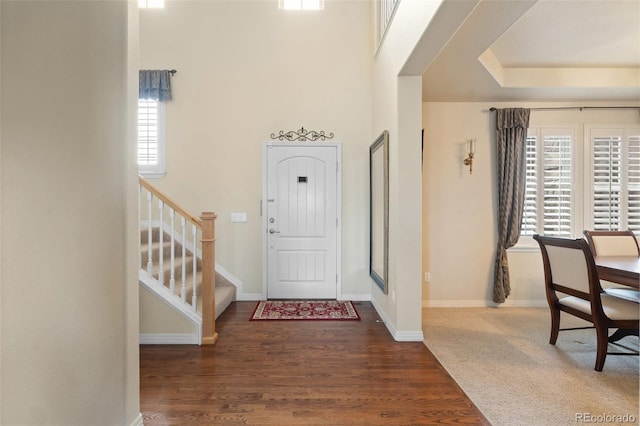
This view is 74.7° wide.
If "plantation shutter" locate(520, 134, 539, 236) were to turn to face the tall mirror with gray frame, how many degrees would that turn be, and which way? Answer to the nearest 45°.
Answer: approximately 45° to its right

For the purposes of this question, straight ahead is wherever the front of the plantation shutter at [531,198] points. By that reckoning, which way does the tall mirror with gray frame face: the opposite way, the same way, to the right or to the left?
to the right

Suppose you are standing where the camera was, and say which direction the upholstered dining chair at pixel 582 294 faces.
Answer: facing away from the viewer and to the right of the viewer

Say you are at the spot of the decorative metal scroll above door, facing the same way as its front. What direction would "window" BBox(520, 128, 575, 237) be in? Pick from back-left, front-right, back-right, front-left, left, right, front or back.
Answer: left

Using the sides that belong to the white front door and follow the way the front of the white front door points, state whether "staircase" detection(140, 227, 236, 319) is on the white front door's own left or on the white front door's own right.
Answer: on the white front door's own right

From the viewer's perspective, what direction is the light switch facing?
toward the camera

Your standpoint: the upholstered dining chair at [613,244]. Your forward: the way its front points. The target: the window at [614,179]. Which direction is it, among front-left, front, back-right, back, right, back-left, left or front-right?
back-left

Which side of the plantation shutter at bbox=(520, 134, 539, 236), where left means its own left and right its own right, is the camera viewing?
front

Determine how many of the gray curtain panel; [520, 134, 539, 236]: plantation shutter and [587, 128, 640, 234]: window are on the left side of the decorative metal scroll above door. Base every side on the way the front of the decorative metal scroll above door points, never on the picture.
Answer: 3

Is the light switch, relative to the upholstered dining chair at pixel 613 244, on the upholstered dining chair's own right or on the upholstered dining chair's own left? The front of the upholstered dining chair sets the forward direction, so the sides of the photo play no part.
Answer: on the upholstered dining chair's own right

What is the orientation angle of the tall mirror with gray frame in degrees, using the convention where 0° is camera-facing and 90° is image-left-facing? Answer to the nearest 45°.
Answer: approximately 90°

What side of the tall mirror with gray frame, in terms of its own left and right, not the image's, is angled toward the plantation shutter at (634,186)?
back

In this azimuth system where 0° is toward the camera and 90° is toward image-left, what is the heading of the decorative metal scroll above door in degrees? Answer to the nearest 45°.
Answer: approximately 0°

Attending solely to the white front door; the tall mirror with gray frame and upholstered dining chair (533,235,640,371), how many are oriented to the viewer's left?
1

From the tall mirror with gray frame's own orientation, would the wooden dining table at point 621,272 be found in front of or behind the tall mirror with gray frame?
behind
